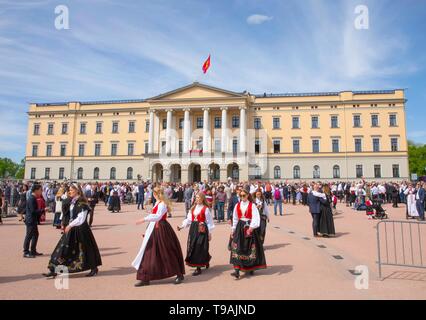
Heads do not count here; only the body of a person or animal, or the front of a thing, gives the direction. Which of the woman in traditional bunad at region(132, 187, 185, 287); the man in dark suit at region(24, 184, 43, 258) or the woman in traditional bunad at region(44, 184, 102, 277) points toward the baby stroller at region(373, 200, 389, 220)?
the man in dark suit

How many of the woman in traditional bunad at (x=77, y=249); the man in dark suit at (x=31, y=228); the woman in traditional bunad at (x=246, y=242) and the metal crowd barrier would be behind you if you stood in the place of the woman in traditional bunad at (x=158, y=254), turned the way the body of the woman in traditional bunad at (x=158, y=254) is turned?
2

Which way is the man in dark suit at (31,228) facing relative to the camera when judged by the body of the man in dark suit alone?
to the viewer's right

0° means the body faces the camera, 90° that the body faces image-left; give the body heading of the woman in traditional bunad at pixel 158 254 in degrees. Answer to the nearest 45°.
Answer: approximately 90°

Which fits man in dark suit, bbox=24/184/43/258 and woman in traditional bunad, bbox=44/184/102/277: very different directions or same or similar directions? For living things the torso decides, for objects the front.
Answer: very different directions

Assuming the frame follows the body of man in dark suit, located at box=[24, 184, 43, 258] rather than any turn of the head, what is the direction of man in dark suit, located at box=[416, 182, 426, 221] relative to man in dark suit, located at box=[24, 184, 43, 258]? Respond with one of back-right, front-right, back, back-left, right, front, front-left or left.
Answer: front

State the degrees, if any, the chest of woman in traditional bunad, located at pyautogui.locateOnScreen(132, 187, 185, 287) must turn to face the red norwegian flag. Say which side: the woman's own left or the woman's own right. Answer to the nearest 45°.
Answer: approximately 90° to the woman's own right

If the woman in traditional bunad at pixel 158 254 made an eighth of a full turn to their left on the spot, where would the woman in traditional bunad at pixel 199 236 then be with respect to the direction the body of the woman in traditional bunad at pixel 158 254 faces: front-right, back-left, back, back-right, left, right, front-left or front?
back
